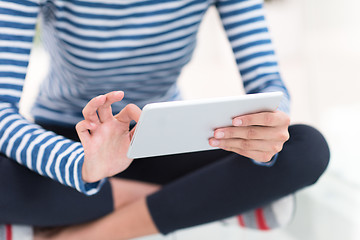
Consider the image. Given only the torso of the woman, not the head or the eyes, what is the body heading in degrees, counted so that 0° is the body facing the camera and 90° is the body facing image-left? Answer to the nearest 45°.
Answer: approximately 0°
